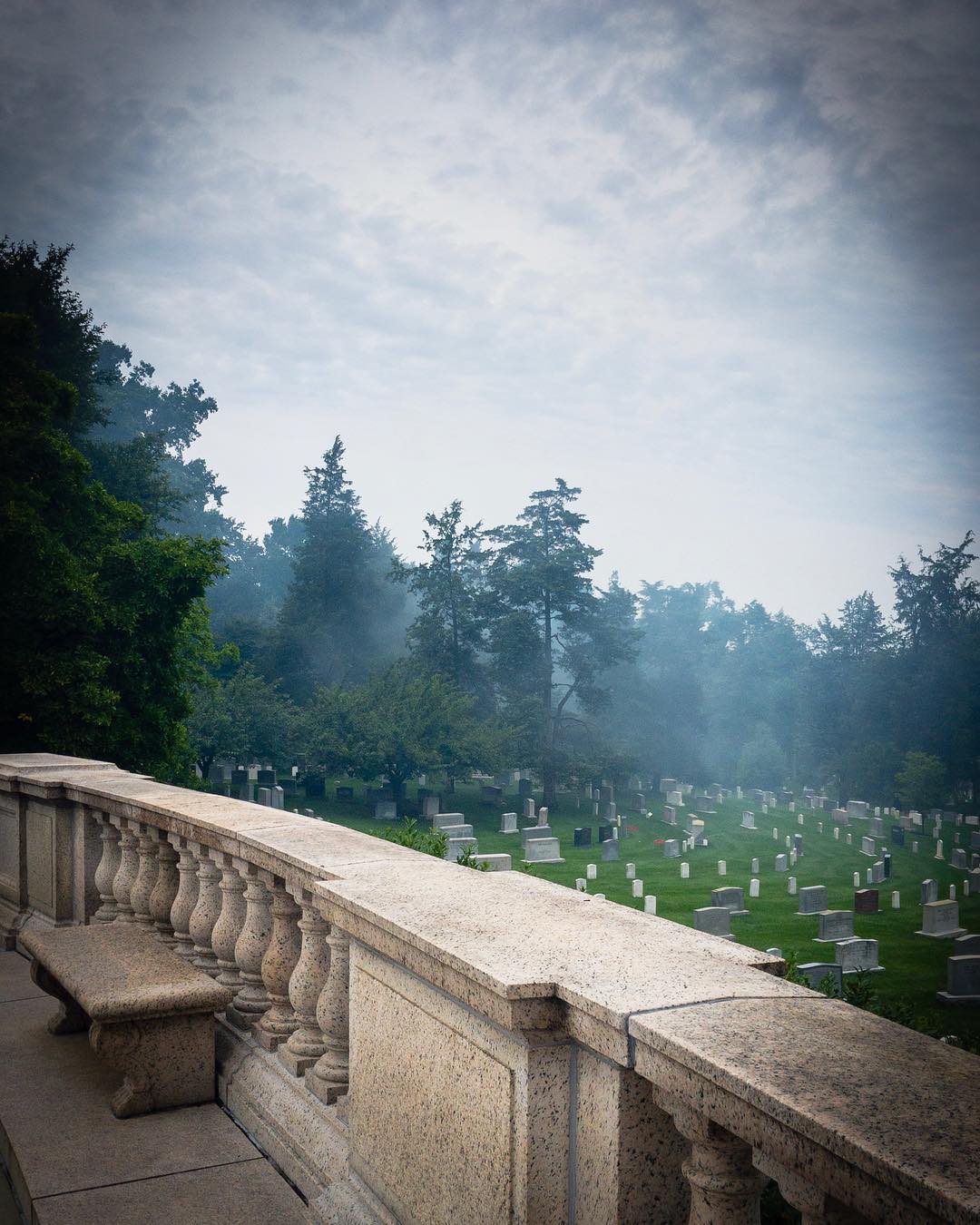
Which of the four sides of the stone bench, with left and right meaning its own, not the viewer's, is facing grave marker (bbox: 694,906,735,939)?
back

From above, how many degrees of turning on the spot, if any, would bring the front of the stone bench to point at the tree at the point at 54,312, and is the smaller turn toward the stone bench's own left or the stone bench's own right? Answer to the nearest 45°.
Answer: approximately 135° to the stone bench's own right

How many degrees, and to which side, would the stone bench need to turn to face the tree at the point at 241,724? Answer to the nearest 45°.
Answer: approximately 135° to its right

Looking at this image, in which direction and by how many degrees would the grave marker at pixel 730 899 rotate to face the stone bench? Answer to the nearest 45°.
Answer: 0° — it already faces it

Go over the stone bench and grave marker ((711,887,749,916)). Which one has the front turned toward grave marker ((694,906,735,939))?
grave marker ((711,887,749,916))

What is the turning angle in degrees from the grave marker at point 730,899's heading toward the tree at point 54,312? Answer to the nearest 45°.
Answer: approximately 90° to its right

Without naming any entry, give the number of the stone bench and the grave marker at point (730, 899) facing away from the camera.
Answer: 0

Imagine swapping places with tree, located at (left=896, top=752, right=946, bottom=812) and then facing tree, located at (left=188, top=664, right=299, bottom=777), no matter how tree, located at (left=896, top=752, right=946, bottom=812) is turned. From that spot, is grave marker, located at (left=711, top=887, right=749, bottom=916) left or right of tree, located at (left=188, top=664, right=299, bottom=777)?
left

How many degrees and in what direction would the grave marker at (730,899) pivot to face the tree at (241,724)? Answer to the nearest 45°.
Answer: approximately 135° to its right

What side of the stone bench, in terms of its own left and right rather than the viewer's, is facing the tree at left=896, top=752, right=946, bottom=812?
back

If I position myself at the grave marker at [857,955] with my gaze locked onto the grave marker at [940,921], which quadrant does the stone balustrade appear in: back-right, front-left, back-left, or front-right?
back-right

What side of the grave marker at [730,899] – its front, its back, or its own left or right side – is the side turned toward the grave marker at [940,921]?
left

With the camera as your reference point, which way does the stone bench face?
facing the viewer and to the left of the viewer

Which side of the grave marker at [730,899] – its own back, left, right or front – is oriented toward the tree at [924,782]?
back

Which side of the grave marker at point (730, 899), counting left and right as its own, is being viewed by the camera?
front
